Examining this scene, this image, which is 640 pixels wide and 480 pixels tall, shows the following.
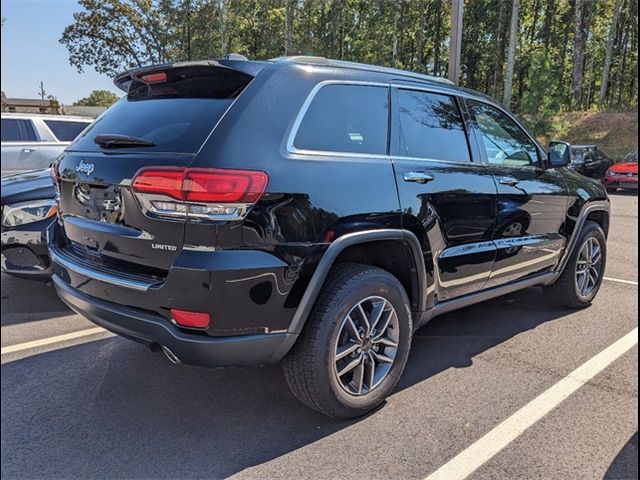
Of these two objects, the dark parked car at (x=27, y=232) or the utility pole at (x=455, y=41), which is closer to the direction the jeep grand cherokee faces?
the utility pole

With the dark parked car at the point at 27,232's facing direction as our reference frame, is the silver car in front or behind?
behind

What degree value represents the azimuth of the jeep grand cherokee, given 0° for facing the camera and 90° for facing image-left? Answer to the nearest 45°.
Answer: approximately 225°

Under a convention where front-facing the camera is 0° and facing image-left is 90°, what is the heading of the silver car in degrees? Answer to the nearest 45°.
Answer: approximately 90°

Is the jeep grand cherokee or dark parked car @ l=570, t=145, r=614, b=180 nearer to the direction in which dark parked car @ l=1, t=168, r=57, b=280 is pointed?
the jeep grand cherokee

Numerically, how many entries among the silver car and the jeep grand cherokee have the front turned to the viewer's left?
1

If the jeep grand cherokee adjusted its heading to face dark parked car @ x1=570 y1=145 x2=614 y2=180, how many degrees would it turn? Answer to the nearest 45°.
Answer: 0° — it already faces it

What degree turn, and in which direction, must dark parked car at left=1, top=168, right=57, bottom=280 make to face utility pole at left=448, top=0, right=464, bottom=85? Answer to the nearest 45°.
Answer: approximately 135° to its left

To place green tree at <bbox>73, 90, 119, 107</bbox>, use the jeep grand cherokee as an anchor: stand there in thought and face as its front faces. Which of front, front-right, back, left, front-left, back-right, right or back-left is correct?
left

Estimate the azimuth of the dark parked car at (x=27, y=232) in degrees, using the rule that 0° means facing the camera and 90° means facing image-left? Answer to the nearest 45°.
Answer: approximately 45°

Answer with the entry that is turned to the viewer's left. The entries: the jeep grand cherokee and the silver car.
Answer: the silver car
